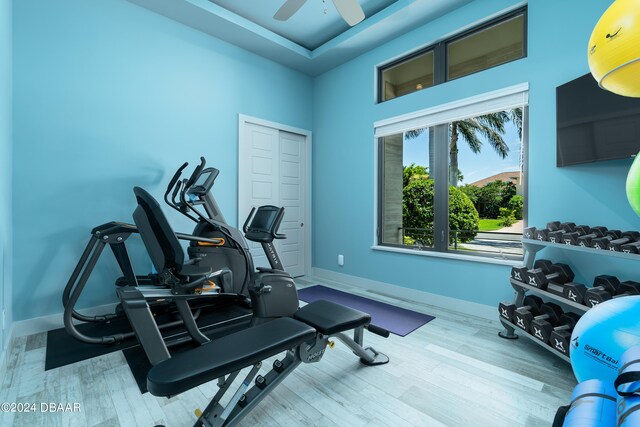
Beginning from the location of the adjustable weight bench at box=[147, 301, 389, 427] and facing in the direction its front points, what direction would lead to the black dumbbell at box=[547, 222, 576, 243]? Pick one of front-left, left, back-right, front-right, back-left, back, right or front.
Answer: front-right

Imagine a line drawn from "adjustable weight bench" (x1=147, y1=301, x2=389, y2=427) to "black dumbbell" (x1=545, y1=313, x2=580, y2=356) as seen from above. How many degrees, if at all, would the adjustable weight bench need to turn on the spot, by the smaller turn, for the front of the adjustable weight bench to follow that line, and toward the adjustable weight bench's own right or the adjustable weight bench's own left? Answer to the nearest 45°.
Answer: approximately 45° to the adjustable weight bench's own right

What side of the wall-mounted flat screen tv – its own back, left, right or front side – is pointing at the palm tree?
right

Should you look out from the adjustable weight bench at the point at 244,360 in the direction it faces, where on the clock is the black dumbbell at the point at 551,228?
The black dumbbell is roughly at 1 o'clock from the adjustable weight bench.

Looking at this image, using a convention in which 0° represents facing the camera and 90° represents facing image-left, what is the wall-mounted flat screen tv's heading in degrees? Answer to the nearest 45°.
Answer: approximately 45°

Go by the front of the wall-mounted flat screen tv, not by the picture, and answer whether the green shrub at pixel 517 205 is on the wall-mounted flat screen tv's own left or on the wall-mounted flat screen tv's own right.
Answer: on the wall-mounted flat screen tv's own right

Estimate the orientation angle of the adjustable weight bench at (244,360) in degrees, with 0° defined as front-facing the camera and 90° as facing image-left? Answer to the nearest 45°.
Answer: approximately 225°

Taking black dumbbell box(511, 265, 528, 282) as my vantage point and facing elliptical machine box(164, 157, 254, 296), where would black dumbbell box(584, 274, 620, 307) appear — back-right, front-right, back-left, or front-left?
back-left

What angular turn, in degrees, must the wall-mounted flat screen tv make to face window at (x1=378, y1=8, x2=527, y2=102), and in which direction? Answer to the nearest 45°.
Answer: approximately 90° to its right

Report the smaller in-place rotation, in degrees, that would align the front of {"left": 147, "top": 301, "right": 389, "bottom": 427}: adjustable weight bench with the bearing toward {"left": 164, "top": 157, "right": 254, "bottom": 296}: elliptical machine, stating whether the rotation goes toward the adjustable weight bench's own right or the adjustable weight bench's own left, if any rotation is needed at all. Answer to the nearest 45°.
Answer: approximately 45° to the adjustable weight bench's own left

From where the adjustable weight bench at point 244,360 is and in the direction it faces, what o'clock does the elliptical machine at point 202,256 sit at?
The elliptical machine is roughly at 10 o'clock from the adjustable weight bench.

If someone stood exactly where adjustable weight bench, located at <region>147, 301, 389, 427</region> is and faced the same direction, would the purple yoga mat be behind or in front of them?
in front

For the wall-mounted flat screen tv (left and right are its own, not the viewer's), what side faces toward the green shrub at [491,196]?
right
